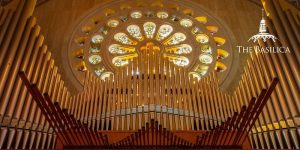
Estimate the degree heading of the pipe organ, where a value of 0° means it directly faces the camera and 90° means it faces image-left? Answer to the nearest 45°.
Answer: approximately 0°
